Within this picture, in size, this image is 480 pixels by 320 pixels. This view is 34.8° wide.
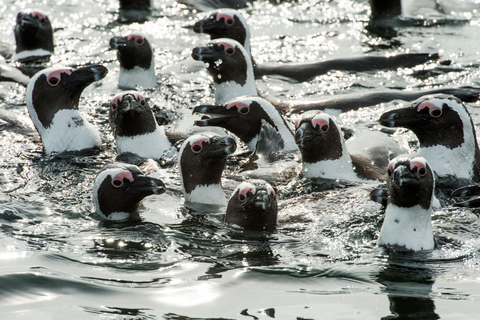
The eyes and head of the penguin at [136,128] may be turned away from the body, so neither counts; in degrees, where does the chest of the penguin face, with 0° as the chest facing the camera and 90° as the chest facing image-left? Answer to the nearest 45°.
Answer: approximately 0°

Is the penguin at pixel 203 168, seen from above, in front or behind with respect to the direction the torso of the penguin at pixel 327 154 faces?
in front

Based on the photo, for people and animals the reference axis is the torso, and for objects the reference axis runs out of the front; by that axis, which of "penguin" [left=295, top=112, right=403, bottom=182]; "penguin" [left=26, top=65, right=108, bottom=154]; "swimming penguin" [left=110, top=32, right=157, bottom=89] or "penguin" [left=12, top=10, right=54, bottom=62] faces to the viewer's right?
"penguin" [left=26, top=65, right=108, bottom=154]

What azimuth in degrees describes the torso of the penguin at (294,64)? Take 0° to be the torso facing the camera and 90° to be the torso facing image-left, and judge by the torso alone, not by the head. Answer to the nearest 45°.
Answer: approximately 90°

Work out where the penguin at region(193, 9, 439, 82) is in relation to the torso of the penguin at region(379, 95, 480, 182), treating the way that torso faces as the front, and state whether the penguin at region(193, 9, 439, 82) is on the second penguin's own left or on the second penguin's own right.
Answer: on the second penguin's own right

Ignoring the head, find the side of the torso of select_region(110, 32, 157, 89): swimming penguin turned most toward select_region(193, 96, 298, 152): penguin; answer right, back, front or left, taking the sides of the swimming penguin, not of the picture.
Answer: left

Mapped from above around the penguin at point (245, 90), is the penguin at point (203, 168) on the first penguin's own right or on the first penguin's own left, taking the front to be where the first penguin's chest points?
on the first penguin's own left

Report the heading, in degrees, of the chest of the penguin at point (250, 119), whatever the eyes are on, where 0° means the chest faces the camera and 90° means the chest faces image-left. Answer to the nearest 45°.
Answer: approximately 90°

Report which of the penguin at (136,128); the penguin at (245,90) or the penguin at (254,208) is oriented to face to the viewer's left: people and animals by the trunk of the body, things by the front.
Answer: the penguin at (245,90)

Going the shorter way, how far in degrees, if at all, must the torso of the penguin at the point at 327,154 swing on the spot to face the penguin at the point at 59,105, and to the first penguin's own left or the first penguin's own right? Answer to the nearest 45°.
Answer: approximately 45° to the first penguin's own right

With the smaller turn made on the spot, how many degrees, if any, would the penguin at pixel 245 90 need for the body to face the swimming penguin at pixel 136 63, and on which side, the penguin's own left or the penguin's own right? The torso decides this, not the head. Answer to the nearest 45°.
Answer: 0° — it already faces it

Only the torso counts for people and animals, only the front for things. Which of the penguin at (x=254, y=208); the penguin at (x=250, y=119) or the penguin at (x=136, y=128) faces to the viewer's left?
the penguin at (x=250, y=119)

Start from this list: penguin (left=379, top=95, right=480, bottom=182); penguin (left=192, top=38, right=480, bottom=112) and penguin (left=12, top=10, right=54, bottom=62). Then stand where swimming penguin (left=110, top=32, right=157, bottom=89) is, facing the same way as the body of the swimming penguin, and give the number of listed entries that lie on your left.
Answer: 2

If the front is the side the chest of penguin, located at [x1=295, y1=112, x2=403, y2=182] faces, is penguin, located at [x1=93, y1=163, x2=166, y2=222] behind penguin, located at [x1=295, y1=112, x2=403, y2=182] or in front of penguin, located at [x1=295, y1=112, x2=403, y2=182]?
in front
